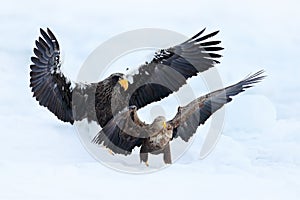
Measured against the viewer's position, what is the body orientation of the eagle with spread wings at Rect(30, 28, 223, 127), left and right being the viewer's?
facing the viewer and to the right of the viewer
